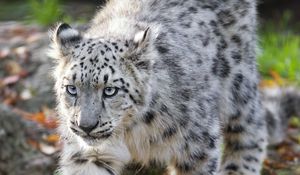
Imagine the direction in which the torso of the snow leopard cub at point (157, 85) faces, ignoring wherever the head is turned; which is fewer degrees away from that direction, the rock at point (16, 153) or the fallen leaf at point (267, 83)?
the rock

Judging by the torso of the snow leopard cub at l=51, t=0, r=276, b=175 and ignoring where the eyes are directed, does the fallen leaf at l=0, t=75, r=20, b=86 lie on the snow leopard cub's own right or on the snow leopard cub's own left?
on the snow leopard cub's own right

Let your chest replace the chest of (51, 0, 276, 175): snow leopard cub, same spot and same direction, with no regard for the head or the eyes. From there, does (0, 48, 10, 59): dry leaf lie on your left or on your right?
on your right

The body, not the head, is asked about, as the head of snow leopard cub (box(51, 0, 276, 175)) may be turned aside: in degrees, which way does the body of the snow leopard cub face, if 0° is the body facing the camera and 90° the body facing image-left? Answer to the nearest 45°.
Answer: approximately 45°

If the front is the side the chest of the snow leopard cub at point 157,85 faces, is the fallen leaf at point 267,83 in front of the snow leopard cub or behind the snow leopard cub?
behind
